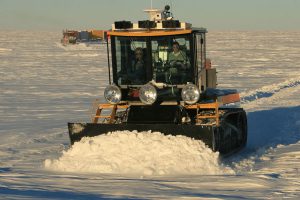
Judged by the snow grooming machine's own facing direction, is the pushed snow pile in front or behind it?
in front

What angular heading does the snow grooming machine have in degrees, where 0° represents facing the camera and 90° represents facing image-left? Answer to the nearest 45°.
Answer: approximately 0°

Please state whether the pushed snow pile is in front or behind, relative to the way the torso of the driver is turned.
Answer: in front

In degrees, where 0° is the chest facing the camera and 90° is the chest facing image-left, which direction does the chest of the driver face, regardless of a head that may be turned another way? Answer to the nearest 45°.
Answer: approximately 0°
